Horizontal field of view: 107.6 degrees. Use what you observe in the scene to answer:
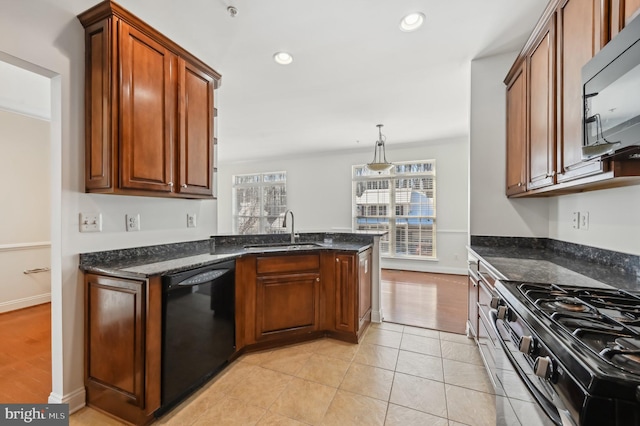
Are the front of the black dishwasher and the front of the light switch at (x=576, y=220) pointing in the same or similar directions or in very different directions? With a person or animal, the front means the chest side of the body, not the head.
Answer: very different directions

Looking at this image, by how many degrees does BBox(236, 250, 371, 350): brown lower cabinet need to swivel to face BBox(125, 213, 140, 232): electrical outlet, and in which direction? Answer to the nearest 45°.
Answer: approximately 90° to its right

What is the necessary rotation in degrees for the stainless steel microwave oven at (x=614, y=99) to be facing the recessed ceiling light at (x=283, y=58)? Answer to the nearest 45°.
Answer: approximately 45° to its right

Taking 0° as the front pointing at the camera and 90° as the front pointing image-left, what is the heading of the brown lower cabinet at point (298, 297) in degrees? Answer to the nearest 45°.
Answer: approximately 0°

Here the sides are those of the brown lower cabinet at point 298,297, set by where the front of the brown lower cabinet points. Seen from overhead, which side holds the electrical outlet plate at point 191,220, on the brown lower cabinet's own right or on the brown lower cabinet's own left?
on the brown lower cabinet's own right

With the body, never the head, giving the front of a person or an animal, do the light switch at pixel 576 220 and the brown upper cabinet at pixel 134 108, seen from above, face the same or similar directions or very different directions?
very different directions

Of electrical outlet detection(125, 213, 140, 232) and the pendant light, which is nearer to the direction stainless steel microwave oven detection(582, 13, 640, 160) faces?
the electrical outlet

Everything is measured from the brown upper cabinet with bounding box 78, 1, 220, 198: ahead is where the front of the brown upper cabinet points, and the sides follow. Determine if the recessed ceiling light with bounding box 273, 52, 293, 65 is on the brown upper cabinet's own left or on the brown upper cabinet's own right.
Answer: on the brown upper cabinet's own left
